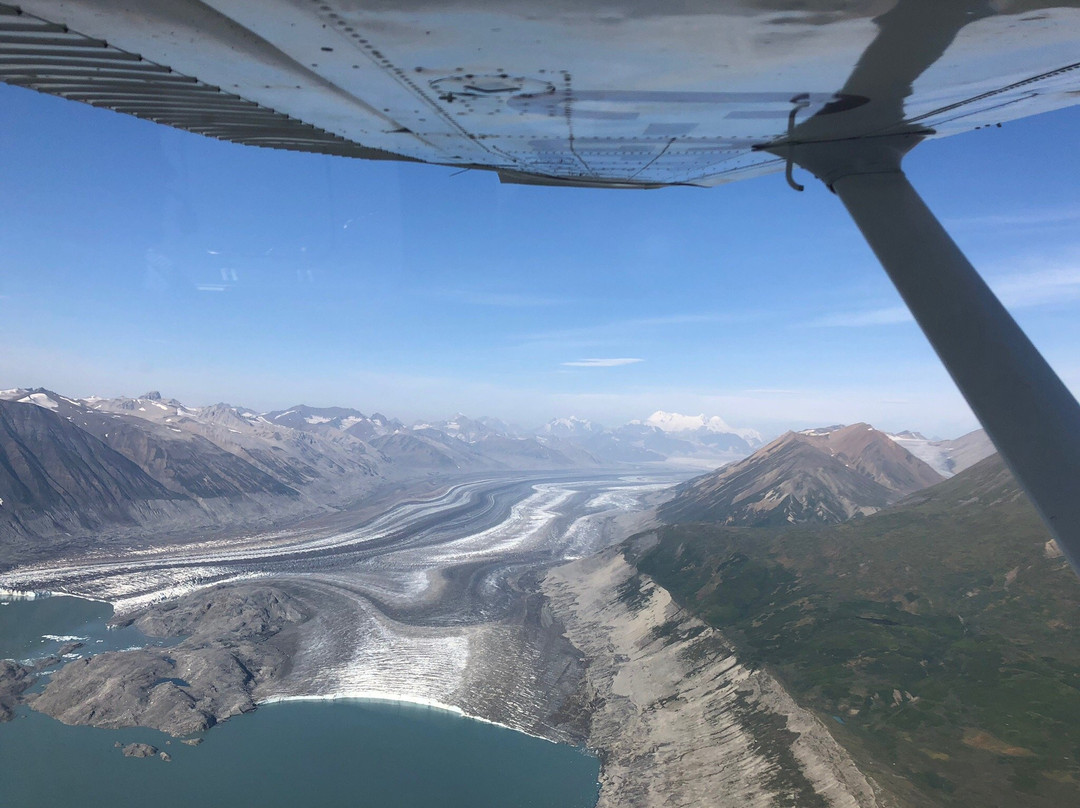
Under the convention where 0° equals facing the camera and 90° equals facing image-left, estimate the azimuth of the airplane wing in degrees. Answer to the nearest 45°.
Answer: approximately 270°
